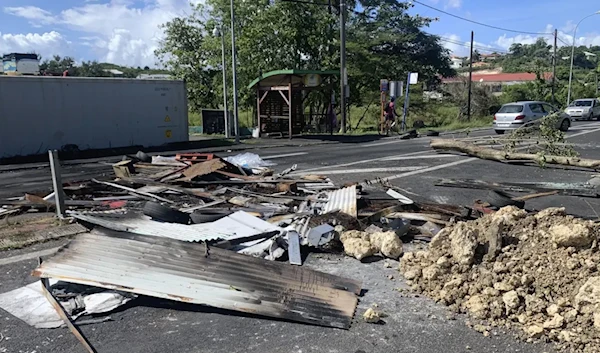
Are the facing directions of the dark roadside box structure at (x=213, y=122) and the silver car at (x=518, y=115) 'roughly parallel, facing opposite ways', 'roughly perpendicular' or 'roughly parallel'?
roughly perpendicular

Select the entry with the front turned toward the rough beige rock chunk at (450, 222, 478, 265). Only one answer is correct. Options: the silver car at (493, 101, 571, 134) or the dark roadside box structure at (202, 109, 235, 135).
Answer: the dark roadside box structure

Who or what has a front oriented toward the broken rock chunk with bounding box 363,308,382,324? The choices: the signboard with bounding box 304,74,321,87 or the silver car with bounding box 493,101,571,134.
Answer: the signboard

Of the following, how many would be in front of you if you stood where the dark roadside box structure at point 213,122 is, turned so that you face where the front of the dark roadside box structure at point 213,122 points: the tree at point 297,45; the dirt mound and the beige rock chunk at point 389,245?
2

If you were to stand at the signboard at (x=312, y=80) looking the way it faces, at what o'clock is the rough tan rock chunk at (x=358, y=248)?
The rough tan rock chunk is roughly at 12 o'clock from the signboard.

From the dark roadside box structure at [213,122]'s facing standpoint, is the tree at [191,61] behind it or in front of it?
behind

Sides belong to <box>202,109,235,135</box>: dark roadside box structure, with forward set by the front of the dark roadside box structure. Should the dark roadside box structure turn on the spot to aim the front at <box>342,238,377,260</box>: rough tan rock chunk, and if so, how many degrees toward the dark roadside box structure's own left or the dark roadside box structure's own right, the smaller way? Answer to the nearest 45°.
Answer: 0° — it already faces it

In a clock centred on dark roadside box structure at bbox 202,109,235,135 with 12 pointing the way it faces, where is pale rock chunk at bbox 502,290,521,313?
The pale rock chunk is roughly at 12 o'clock from the dark roadside box structure.

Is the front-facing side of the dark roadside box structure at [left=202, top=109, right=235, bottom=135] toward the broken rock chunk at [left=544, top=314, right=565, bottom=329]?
yes

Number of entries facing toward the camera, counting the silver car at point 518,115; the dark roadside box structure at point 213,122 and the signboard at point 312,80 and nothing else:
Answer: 2

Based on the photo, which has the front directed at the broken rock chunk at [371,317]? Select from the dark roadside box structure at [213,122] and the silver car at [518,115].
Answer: the dark roadside box structure

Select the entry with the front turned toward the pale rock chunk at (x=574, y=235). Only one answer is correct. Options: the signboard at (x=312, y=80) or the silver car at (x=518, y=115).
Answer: the signboard

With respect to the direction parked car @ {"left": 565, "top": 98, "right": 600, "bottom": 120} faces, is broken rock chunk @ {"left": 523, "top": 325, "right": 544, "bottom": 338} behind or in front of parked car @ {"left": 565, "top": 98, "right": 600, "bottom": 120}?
in front

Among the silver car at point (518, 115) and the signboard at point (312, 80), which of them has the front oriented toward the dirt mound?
the signboard

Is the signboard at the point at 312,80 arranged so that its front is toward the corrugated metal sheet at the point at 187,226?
yes

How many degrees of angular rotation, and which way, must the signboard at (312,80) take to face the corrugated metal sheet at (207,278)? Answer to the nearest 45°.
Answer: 0° — it already faces it
